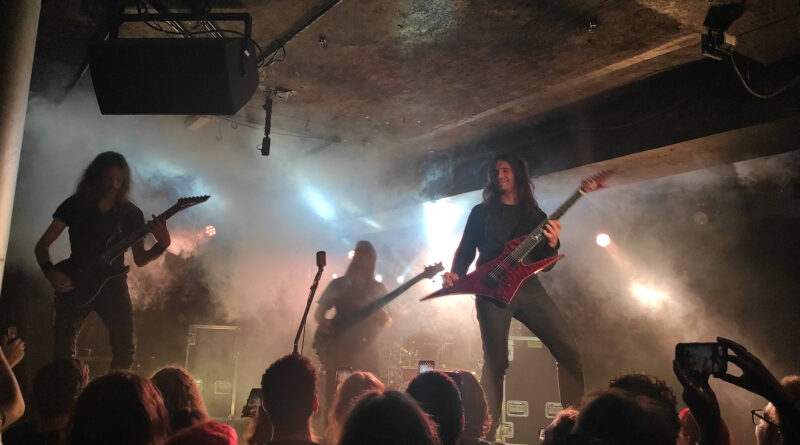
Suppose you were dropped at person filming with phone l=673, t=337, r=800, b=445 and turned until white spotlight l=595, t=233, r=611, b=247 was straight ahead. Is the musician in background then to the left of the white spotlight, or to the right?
left

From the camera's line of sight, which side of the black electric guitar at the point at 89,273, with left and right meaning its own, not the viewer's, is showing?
front

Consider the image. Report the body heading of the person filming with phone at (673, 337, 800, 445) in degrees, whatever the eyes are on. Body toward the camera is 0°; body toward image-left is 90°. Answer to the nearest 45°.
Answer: approximately 135°

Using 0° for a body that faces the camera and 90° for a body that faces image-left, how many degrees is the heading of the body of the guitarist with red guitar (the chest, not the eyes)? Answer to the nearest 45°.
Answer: approximately 0°

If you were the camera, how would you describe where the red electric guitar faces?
facing the viewer
